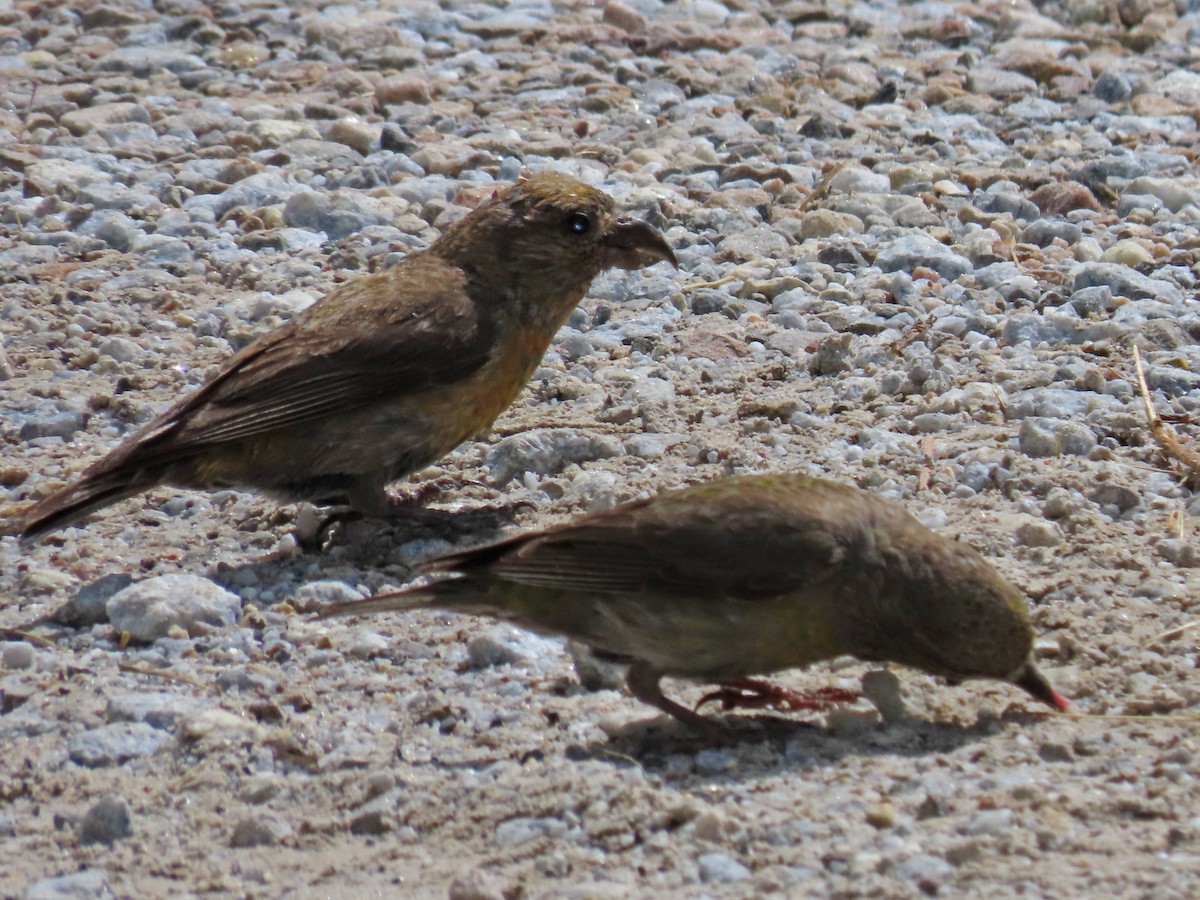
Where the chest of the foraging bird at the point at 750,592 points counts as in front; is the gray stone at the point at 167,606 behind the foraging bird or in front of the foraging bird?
behind

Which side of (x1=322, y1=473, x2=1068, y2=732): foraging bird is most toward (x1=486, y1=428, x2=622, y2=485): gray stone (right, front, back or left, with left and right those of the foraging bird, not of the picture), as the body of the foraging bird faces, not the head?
left

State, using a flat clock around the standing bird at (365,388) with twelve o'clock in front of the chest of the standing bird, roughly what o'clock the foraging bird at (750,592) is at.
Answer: The foraging bird is roughly at 2 o'clock from the standing bird.

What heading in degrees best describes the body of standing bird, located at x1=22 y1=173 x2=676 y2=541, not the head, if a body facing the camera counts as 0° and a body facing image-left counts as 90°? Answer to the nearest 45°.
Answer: approximately 270°

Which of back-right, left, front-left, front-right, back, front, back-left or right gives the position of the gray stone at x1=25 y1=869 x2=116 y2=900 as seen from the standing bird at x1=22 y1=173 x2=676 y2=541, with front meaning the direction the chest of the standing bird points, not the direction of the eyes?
right

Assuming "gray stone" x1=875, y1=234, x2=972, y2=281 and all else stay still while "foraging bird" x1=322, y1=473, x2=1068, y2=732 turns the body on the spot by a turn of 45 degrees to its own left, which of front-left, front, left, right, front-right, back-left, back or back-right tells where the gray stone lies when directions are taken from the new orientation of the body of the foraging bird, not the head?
front-left

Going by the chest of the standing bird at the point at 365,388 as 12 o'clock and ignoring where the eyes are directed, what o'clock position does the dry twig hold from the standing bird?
The dry twig is roughly at 12 o'clock from the standing bird.

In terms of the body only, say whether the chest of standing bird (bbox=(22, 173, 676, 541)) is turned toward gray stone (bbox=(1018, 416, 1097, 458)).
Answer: yes

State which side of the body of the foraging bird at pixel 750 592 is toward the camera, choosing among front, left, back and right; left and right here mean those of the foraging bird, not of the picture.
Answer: right

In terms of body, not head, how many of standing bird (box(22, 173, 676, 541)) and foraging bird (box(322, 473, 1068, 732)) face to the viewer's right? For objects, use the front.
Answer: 2

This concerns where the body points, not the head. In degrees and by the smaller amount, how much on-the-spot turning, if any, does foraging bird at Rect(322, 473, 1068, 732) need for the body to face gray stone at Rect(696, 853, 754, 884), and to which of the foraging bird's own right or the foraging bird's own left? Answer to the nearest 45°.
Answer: approximately 90° to the foraging bird's own right

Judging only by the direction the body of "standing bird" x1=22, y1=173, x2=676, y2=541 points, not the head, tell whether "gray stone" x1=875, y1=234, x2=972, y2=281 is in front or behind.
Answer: in front
